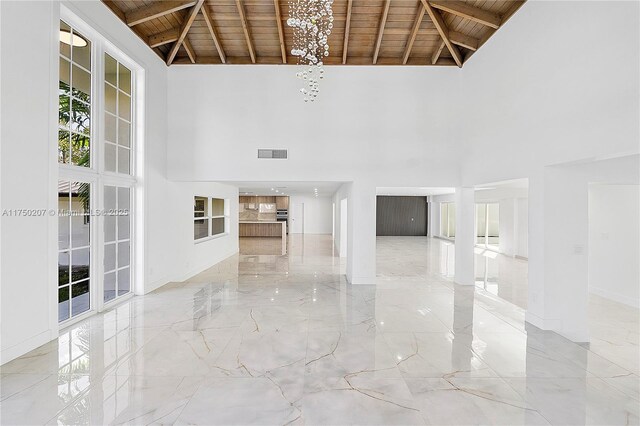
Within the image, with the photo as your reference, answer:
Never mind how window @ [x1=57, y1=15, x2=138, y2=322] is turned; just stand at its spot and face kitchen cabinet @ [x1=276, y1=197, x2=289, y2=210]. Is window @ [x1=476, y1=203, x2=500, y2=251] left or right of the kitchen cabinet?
right

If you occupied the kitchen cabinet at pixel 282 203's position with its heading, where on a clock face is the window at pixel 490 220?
The window is roughly at 10 o'clock from the kitchen cabinet.

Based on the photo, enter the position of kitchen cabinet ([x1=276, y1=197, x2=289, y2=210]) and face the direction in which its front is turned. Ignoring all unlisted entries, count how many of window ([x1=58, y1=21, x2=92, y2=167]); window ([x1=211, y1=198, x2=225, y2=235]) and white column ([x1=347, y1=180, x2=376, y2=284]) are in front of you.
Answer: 3

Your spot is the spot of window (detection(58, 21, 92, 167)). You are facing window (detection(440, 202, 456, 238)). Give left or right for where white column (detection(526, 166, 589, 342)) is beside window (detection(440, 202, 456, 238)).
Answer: right

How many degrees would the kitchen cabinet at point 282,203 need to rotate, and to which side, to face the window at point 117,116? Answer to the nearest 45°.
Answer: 0° — it already faces it

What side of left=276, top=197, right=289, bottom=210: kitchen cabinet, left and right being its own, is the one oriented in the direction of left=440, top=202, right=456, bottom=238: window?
left

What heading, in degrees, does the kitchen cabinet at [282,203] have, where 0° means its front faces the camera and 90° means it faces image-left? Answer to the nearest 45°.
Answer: approximately 0°

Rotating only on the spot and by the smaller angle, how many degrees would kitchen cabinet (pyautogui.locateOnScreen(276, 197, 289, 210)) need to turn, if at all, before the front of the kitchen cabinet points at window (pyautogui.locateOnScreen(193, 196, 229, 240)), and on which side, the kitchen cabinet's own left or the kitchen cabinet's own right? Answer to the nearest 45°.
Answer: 0° — it already faces it

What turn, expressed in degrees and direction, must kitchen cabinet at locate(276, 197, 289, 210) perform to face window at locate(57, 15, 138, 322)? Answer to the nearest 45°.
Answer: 0° — it already faces it
